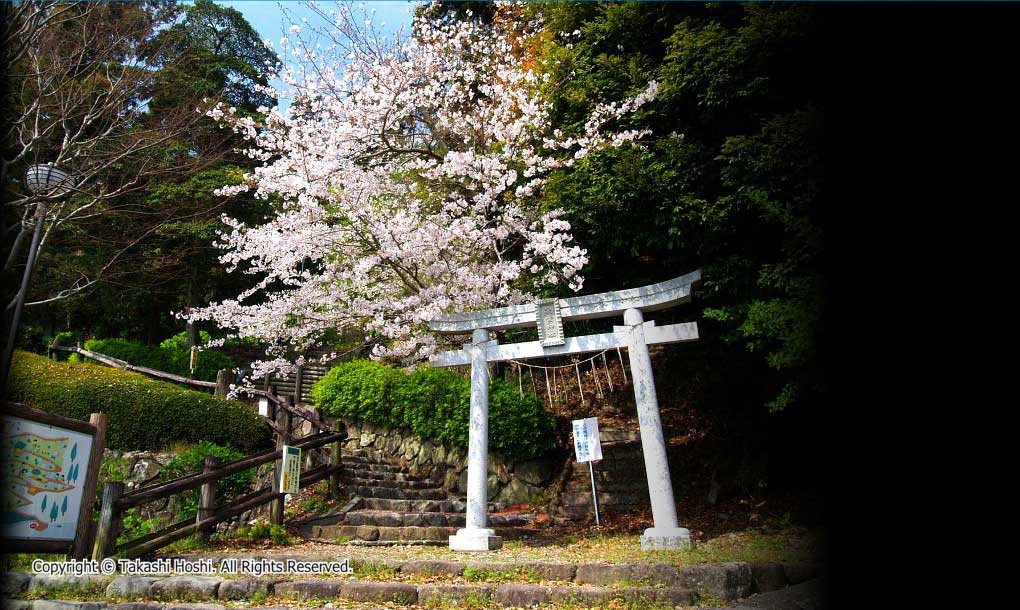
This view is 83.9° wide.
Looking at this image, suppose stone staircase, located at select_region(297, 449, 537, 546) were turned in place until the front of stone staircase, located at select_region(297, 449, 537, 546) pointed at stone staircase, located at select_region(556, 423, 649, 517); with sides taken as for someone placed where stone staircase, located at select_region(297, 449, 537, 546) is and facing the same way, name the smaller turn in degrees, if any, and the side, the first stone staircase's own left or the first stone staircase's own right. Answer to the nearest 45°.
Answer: approximately 90° to the first stone staircase's own left

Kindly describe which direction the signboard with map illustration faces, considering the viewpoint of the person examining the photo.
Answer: facing the viewer and to the right of the viewer

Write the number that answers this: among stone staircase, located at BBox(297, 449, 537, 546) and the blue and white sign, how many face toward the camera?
2

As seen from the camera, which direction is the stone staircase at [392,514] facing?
toward the camera

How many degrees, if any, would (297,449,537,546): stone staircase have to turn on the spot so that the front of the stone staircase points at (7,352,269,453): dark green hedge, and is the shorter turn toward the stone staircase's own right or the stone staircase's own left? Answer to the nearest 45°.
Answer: approximately 90° to the stone staircase's own right

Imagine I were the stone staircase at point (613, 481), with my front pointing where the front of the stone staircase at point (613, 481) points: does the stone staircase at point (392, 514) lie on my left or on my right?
on my right

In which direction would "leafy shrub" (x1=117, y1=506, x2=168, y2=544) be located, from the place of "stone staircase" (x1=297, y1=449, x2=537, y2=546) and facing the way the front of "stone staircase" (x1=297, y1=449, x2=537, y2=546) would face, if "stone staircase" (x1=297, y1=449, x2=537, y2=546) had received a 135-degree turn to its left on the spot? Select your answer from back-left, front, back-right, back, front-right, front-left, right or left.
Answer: back-left

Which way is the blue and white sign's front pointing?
toward the camera

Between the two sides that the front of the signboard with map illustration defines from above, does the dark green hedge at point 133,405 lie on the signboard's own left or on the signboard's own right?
on the signboard's own left

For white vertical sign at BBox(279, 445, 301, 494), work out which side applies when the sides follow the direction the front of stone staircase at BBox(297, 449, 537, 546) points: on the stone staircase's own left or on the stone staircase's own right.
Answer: on the stone staircase's own right

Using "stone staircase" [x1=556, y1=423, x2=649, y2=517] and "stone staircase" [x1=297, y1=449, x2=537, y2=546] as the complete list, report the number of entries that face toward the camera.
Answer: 2

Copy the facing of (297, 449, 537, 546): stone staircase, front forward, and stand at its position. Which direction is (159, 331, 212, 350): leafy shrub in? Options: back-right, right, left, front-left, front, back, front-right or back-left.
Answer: back-right

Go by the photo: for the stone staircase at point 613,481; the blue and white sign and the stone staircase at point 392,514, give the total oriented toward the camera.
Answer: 3

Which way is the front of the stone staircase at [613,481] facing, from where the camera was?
facing the viewer

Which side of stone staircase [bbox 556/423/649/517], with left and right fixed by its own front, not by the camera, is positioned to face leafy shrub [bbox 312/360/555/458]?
right

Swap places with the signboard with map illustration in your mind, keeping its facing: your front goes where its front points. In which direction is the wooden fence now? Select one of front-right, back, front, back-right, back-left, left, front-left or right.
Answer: left

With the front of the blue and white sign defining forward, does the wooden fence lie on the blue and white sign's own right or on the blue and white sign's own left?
on the blue and white sign's own right
